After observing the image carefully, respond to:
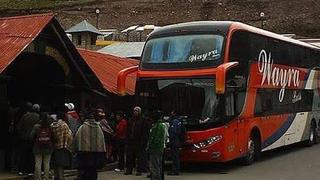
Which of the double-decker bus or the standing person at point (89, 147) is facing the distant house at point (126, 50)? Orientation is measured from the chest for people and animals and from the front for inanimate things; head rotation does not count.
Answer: the standing person

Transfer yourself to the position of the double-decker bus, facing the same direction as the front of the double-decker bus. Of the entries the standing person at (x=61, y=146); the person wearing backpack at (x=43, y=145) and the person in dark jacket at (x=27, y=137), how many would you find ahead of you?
3

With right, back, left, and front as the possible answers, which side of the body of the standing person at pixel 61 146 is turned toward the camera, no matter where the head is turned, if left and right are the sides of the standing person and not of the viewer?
back

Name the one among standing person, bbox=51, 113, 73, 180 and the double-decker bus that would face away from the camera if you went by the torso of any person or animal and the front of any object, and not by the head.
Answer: the standing person

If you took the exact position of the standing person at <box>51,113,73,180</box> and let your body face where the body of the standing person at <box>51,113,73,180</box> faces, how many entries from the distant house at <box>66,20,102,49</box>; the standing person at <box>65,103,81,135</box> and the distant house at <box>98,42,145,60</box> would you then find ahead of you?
3

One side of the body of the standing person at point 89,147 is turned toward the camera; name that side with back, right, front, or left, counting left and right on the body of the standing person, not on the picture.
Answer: back

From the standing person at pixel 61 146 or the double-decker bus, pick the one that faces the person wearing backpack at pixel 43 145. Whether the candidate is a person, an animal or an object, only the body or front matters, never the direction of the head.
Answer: the double-decker bus
